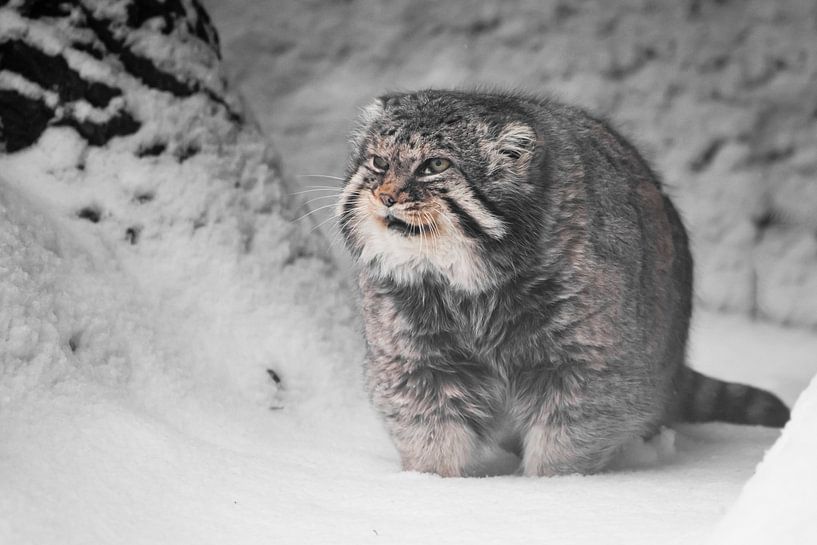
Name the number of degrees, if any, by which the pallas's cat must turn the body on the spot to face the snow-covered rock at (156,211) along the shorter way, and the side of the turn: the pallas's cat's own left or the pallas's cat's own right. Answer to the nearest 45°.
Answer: approximately 45° to the pallas's cat's own right

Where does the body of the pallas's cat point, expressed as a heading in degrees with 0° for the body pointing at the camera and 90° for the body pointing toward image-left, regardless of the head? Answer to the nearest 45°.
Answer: approximately 45°
